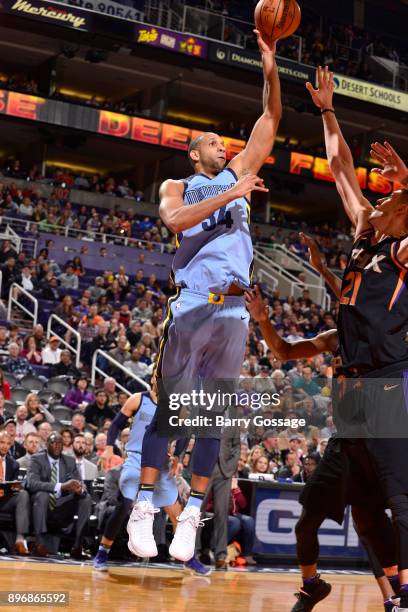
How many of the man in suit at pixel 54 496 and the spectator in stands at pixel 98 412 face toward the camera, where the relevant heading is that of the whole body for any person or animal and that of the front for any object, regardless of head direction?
2

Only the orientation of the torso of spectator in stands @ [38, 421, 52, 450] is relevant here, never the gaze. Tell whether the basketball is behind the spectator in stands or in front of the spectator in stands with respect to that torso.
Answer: in front

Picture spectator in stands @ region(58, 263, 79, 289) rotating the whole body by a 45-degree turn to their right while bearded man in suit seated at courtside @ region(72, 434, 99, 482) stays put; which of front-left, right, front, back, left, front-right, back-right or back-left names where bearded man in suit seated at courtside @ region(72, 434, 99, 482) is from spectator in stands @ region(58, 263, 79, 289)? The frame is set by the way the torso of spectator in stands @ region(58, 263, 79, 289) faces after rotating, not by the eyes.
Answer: front

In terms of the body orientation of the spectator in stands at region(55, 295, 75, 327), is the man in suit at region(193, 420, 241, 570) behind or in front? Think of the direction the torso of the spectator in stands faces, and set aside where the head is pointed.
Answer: in front

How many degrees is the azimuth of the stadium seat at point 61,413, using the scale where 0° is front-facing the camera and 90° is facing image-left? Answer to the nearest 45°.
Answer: approximately 315°

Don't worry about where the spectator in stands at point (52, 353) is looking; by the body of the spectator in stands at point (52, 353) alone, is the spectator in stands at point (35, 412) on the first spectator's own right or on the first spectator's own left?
on the first spectator's own right

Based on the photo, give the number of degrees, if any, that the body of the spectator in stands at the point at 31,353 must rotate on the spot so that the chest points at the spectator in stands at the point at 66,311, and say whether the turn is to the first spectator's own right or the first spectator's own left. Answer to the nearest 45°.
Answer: approximately 135° to the first spectator's own left

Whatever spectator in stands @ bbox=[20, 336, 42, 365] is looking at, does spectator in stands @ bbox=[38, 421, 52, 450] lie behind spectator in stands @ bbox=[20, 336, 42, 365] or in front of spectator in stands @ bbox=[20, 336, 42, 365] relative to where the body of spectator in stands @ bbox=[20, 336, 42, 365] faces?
in front

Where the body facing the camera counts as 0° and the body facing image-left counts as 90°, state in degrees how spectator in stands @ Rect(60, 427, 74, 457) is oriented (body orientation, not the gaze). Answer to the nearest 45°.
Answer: approximately 315°

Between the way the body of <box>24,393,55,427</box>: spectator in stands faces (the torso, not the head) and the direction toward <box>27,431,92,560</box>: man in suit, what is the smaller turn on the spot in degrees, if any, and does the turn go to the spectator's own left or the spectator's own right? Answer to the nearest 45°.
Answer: approximately 45° to the spectator's own right

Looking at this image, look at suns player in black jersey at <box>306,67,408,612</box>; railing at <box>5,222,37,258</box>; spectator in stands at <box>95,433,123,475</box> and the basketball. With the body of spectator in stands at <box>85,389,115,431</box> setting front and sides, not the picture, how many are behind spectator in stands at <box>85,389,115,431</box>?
1
